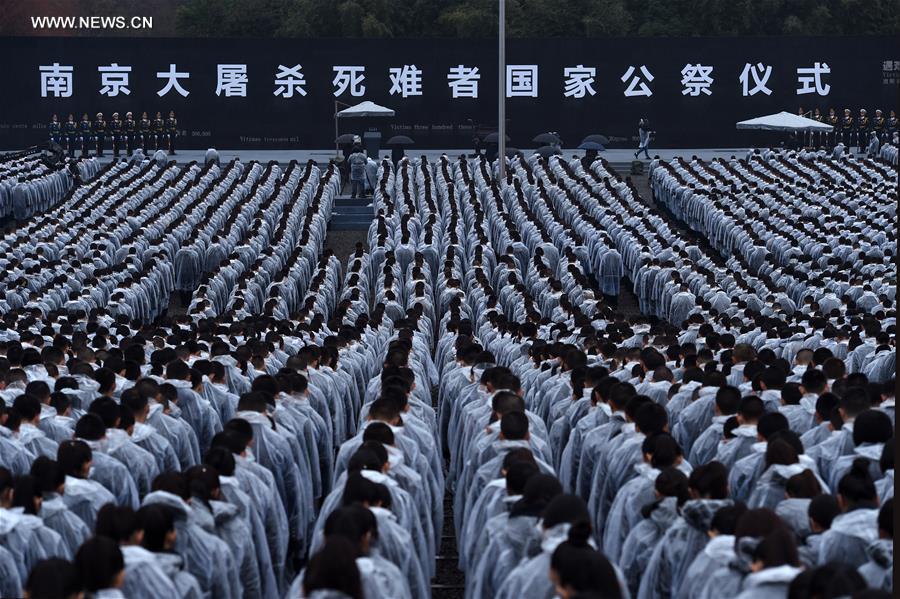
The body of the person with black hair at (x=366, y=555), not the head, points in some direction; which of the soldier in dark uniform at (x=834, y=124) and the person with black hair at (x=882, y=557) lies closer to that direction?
the soldier in dark uniform

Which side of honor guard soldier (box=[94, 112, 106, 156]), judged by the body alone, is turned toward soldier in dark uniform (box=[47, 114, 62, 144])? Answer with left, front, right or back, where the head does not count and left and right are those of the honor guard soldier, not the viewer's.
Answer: right

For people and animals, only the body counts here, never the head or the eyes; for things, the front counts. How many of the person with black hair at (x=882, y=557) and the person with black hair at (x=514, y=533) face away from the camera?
2

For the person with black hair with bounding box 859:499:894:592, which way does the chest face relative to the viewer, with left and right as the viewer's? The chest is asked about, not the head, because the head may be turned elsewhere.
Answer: facing away from the viewer

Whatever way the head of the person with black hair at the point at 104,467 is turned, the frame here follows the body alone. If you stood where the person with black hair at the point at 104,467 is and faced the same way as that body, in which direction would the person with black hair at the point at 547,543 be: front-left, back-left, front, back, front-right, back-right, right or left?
back-right

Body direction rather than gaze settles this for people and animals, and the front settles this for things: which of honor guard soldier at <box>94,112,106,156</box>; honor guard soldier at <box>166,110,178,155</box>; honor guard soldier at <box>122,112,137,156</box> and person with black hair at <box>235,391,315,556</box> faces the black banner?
the person with black hair

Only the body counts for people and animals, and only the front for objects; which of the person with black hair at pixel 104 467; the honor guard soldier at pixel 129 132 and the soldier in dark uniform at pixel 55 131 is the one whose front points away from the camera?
the person with black hair

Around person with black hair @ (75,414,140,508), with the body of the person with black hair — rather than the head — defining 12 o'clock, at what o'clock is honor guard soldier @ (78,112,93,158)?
The honor guard soldier is roughly at 12 o'clock from the person with black hair.

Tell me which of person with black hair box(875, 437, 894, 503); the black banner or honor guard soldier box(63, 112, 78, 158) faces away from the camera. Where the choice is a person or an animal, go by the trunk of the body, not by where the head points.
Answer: the person with black hair

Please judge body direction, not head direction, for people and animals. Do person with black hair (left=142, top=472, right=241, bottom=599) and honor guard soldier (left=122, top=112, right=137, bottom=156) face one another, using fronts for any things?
yes

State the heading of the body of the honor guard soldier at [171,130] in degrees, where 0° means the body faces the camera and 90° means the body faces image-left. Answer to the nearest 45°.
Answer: approximately 0°

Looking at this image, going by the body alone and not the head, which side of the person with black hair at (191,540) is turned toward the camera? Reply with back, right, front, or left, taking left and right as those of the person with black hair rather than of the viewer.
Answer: back

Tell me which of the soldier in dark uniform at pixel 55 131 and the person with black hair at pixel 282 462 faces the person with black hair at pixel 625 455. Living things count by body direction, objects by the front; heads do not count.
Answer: the soldier in dark uniform

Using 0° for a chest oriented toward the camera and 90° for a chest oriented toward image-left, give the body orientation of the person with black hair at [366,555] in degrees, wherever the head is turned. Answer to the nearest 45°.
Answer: approximately 180°

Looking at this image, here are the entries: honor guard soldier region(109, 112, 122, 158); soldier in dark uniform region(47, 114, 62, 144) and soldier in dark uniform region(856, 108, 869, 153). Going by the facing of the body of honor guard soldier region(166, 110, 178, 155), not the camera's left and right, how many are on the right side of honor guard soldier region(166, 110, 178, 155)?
2

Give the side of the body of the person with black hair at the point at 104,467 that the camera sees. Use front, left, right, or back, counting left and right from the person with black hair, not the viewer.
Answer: back
